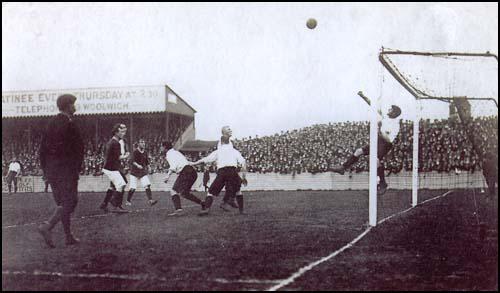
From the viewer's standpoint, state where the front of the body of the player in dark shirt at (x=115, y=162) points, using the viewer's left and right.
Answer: facing to the right of the viewer

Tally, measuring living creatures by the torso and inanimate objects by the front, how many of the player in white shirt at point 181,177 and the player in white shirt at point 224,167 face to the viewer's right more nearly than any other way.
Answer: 0

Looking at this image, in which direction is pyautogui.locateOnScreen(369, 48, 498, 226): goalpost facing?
to the viewer's left

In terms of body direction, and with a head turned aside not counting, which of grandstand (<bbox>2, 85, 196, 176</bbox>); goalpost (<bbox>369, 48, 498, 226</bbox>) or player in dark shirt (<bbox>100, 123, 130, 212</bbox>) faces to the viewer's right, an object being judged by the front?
the player in dark shirt
